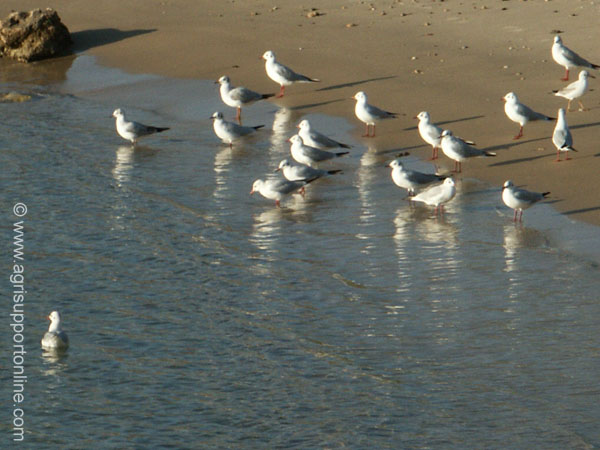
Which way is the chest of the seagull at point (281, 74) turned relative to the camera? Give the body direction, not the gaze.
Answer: to the viewer's left

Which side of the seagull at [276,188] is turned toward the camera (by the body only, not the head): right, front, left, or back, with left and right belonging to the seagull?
left

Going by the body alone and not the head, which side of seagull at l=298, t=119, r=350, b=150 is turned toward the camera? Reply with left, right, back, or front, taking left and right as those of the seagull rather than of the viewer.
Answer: left

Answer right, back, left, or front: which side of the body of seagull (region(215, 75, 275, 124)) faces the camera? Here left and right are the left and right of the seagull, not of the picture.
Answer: left

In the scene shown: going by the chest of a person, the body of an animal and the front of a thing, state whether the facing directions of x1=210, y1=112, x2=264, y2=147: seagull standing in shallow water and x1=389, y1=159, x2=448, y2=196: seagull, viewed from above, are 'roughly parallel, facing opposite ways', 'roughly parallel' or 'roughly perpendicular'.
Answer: roughly parallel

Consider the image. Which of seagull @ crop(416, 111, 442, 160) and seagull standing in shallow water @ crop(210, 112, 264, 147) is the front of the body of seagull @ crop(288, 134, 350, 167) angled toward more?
the seagull standing in shallow water

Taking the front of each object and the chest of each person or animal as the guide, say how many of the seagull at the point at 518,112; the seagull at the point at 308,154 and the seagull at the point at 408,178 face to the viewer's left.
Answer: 3

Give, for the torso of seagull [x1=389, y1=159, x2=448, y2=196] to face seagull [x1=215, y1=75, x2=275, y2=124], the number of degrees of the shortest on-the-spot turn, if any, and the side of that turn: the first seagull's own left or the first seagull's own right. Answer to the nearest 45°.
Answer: approximately 45° to the first seagull's own right

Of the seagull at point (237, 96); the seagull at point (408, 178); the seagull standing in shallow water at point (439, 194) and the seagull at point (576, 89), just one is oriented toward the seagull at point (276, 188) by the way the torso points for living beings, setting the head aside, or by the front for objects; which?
the seagull at point (408, 178)

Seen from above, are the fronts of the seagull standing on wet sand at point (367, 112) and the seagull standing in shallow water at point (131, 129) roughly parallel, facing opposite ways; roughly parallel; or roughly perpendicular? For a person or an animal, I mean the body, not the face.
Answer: roughly parallel

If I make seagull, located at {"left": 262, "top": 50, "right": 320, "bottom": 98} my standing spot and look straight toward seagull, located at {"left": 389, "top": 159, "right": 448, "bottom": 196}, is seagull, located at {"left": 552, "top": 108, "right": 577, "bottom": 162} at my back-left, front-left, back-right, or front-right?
front-left

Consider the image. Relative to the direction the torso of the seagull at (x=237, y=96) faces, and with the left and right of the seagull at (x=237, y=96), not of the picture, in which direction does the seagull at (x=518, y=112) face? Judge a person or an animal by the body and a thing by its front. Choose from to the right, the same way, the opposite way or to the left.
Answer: the same way

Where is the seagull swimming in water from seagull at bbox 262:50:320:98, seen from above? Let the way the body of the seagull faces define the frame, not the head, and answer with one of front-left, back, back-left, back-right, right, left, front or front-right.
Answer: left

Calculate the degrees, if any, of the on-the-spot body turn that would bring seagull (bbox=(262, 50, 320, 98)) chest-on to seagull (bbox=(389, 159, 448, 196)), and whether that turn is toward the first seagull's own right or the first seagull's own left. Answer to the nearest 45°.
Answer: approximately 90° to the first seagull's own left

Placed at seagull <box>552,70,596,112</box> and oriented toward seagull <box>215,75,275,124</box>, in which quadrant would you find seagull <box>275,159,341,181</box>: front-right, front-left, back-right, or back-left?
front-left

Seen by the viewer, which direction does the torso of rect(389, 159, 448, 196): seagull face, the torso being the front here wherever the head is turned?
to the viewer's left

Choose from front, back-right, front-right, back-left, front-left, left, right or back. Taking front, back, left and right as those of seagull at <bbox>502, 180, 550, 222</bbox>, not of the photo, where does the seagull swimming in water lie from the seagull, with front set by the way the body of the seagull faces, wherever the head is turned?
front-left

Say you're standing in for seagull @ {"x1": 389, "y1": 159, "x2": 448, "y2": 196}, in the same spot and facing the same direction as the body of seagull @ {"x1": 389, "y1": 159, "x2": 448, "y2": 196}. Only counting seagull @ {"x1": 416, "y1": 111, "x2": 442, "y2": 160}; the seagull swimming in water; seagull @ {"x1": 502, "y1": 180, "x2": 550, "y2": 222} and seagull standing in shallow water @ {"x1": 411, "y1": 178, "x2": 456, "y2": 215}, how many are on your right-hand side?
1
